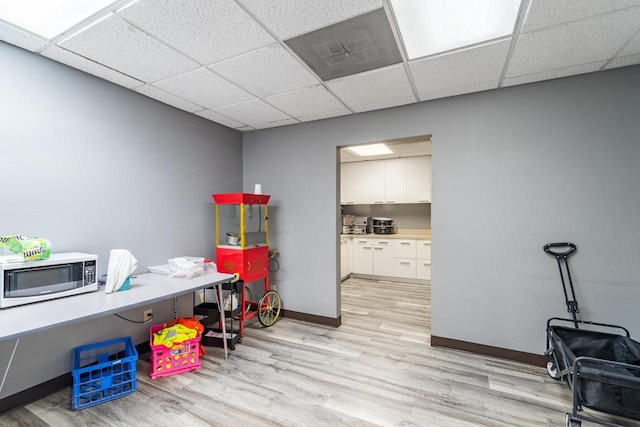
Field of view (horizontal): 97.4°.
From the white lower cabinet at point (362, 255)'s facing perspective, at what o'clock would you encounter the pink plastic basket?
The pink plastic basket is roughly at 1 o'clock from the white lower cabinet.

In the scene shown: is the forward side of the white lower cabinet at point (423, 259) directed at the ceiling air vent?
yes

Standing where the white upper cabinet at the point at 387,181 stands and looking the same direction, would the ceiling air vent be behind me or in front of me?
in front

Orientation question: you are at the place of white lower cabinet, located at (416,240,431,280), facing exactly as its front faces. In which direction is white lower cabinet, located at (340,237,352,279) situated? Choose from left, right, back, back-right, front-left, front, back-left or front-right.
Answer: right

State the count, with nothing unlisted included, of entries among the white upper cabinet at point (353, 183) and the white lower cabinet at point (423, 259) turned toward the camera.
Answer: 2

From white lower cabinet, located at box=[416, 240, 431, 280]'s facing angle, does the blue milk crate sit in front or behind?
in front

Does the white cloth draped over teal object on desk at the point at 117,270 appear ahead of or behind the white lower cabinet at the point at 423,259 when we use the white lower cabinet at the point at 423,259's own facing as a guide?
ahead

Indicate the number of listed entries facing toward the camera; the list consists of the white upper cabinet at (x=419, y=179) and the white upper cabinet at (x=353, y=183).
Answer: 2

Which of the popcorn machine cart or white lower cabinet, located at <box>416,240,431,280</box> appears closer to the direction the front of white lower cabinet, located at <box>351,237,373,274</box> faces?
the popcorn machine cart
